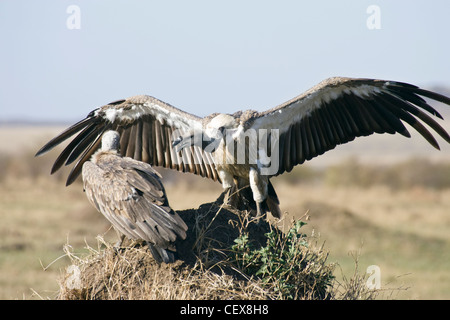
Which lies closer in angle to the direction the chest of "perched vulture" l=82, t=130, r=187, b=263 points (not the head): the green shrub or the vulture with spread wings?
the vulture with spread wings

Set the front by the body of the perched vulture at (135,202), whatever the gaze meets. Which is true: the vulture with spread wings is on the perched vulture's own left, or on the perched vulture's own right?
on the perched vulture's own right

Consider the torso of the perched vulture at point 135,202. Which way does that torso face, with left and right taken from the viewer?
facing away from the viewer and to the left of the viewer

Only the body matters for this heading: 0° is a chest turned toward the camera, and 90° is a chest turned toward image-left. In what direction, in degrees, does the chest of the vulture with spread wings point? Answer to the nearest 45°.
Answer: approximately 45°

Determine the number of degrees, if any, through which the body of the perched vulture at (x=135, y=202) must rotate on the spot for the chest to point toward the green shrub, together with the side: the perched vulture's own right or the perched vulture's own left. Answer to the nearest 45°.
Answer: approximately 135° to the perched vulture's own right
